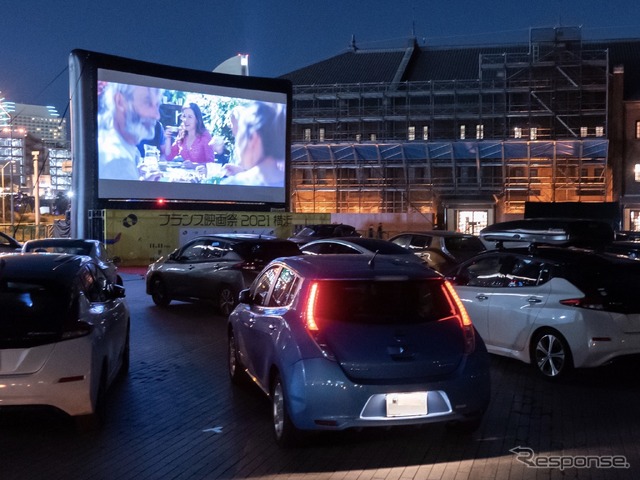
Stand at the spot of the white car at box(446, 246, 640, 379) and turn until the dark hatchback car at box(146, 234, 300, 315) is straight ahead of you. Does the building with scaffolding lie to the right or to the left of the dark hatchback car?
right

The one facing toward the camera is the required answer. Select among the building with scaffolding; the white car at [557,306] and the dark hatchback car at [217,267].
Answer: the building with scaffolding

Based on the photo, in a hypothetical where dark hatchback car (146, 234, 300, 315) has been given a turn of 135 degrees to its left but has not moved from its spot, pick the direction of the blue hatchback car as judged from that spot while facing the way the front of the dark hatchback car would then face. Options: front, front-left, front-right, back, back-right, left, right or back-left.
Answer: front

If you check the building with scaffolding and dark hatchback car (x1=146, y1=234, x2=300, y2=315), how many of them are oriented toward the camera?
1

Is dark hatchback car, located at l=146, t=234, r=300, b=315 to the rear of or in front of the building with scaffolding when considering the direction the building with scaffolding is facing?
in front

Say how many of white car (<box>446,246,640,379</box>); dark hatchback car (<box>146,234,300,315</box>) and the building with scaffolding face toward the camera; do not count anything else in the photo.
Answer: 1

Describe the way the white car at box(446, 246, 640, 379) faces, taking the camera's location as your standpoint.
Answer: facing away from the viewer and to the left of the viewer

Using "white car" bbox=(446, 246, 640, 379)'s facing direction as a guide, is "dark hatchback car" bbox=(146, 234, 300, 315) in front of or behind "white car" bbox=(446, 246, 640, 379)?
in front

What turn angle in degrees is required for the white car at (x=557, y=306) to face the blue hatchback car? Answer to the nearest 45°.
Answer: approximately 90° to its left

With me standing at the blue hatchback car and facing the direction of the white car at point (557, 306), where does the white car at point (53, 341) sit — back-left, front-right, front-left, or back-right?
back-left

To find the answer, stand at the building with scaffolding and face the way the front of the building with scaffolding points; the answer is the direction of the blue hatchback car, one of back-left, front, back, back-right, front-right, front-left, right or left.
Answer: front

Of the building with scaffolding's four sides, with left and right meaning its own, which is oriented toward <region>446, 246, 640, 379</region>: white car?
front

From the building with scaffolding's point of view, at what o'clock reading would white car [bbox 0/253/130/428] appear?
The white car is roughly at 12 o'clock from the building with scaffolding.

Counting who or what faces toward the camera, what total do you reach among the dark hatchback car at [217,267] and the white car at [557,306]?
0

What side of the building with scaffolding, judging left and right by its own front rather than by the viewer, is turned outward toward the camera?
front
